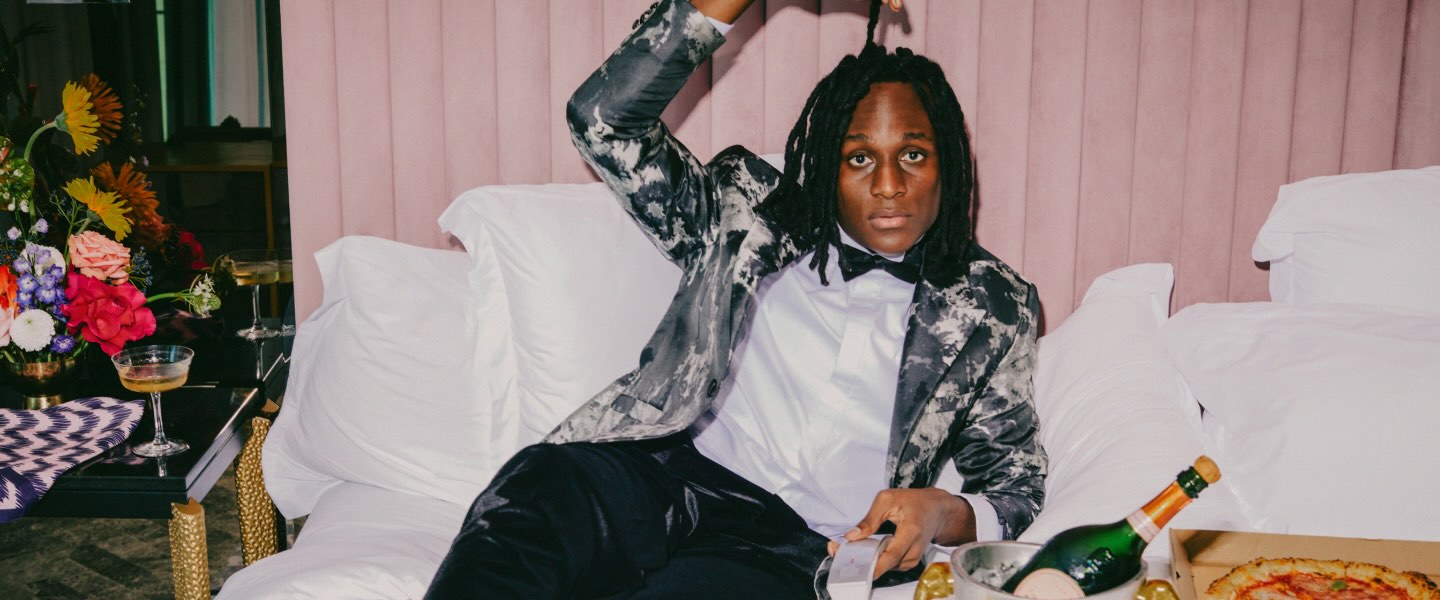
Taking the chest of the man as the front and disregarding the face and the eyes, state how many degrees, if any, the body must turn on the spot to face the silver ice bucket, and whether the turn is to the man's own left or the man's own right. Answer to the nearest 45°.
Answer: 0° — they already face it

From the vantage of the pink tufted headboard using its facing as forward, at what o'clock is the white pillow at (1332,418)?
The white pillow is roughly at 11 o'clock from the pink tufted headboard.

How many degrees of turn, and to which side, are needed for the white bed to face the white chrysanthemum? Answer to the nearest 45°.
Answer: approximately 90° to its right

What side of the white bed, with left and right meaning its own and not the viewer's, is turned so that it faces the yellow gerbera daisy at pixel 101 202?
right

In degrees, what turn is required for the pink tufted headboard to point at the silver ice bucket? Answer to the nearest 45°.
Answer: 0° — it already faces it
